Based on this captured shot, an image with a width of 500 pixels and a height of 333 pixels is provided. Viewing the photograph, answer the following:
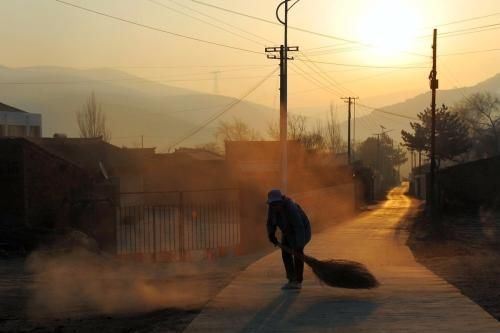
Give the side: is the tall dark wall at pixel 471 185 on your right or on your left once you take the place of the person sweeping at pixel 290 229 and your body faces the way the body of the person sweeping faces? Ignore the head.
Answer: on your right

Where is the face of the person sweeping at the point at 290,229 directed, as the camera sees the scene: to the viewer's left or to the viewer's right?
to the viewer's left

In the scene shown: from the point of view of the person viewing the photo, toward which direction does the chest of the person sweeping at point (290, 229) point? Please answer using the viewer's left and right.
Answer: facing to the left of the viewer
